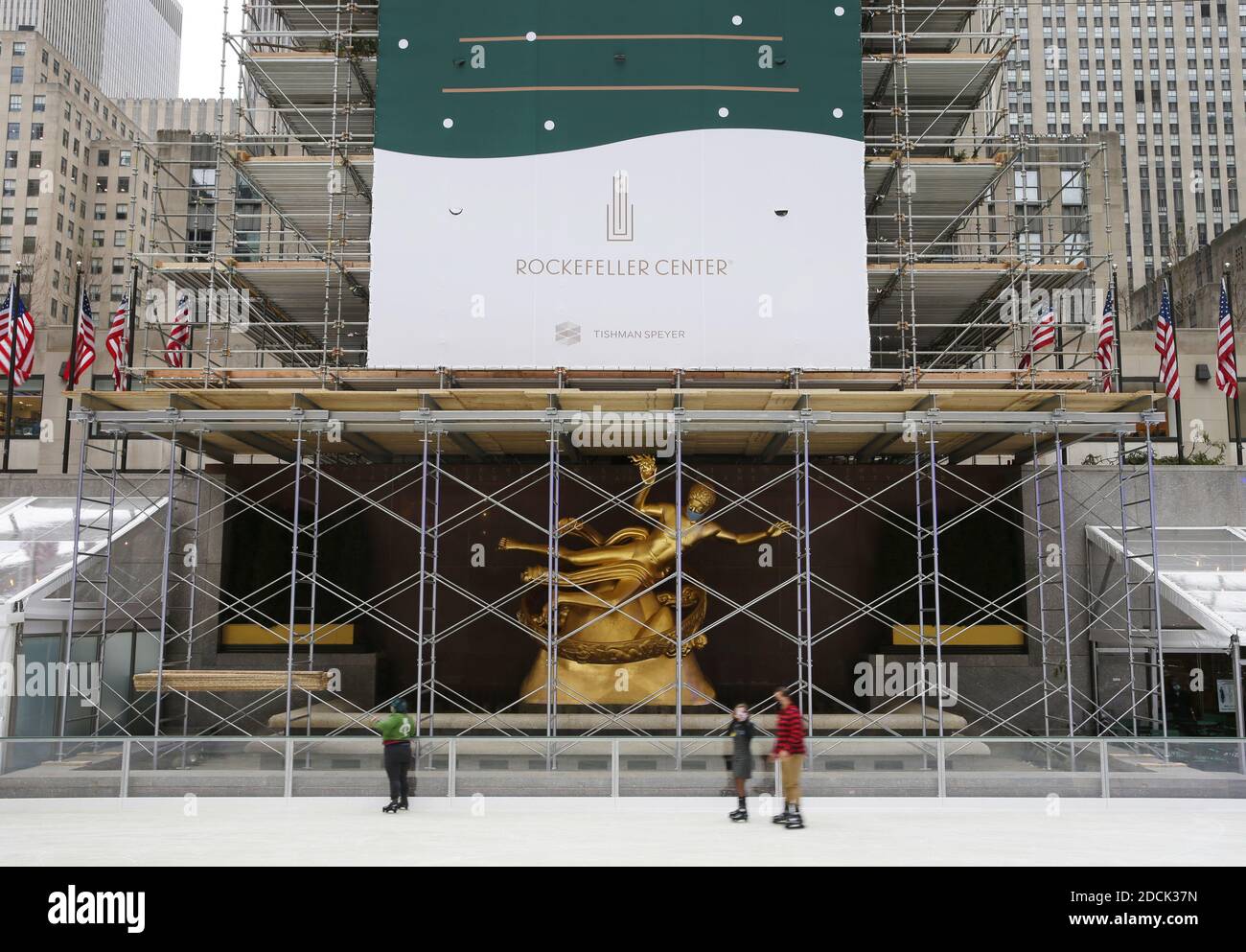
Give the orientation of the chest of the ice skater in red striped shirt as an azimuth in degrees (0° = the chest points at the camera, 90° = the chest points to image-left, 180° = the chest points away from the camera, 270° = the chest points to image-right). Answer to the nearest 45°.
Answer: approximately 90°

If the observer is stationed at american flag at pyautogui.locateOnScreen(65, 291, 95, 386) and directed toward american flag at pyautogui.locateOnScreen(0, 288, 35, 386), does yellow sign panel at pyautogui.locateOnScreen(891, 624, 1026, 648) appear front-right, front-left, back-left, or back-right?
back-left

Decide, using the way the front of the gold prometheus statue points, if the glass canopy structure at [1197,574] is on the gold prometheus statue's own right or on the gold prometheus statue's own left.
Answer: on the gold prometheus statue's own left

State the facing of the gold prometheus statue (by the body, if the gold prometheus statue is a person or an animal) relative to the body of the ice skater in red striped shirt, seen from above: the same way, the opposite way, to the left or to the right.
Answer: to the left

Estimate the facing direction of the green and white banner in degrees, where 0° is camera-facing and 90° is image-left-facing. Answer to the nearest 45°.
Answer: approximately 0°

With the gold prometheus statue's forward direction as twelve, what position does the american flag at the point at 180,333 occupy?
The american flag is roughly at 4 o'clock from the gold prometheus statue.

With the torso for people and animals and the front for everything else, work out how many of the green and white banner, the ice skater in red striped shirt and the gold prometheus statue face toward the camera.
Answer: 2

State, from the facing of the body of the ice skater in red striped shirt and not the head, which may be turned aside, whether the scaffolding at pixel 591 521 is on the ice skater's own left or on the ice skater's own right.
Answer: on the ice skater's own right
